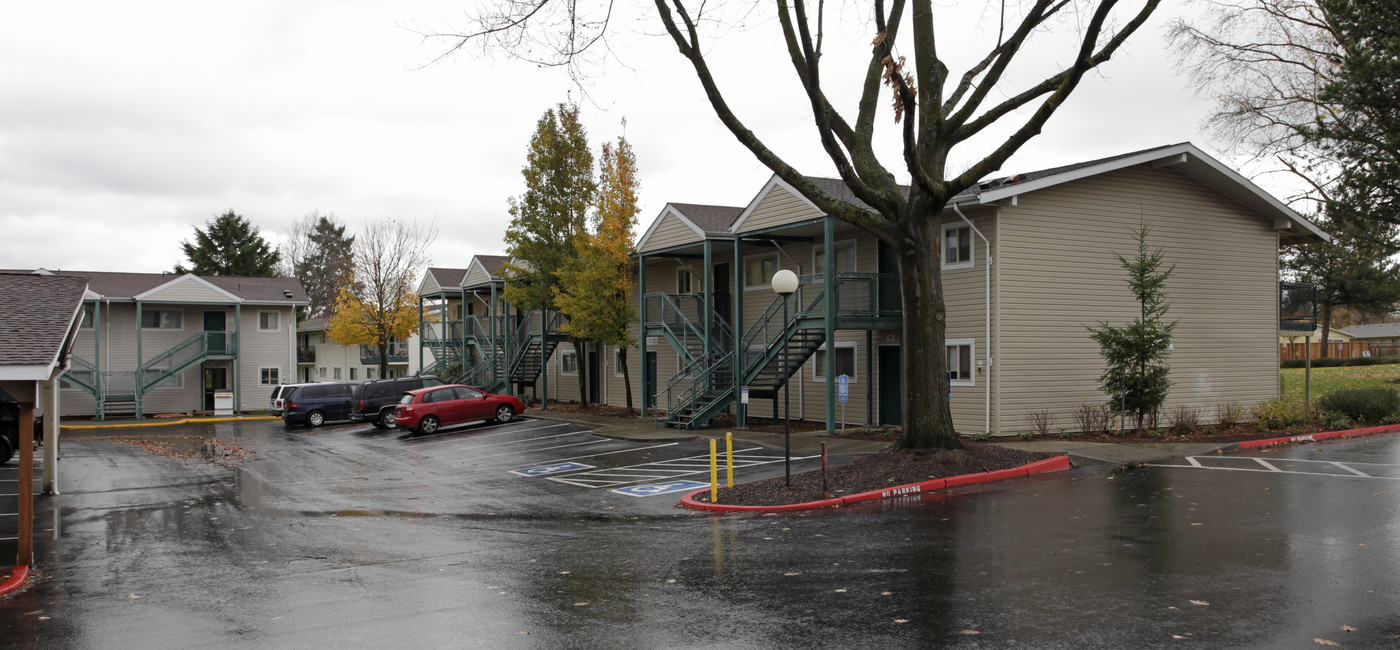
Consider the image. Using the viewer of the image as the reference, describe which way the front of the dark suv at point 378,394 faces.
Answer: facing away from the viewer and to the right of the viewer

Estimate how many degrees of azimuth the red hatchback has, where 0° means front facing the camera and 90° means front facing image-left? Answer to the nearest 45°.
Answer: approximately 225°
